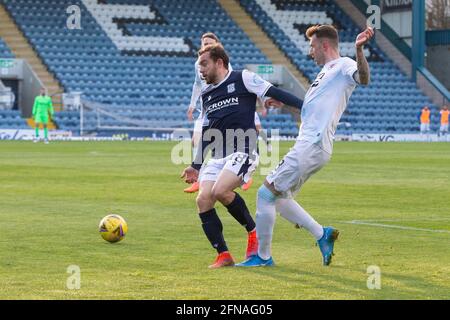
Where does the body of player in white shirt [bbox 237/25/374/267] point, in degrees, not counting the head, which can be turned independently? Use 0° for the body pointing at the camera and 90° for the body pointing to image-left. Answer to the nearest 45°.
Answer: approximately 90°
